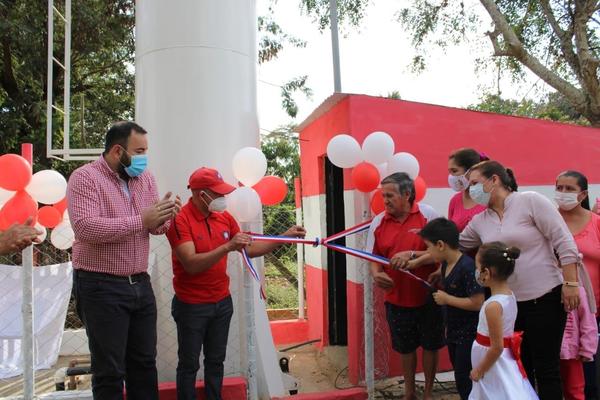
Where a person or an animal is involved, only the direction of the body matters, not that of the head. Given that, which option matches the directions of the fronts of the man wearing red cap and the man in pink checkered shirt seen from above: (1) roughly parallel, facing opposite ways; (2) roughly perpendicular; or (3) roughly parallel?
roughly parallel

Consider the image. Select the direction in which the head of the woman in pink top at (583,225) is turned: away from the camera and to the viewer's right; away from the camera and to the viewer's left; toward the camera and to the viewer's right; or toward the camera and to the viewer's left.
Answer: toward the camera and to the viewer's left

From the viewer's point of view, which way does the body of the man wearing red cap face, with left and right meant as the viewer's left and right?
facing the viewer and to the right of the viewer

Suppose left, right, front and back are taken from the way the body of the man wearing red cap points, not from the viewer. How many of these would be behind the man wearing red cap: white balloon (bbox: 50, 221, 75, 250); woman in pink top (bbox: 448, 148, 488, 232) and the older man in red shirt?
1

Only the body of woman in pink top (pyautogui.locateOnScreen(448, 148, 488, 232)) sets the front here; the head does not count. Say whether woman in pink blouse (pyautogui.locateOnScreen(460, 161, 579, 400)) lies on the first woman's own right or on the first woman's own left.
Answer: on the first woman's own left

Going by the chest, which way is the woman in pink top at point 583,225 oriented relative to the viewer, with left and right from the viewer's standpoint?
facing the viewer and to the left of the viewer

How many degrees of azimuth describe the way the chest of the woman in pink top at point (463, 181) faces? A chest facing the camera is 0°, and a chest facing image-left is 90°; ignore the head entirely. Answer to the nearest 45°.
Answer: approximately 45°

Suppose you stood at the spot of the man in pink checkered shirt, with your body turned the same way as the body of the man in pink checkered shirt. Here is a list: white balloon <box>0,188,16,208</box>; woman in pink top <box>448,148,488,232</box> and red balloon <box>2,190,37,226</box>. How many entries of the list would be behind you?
2
